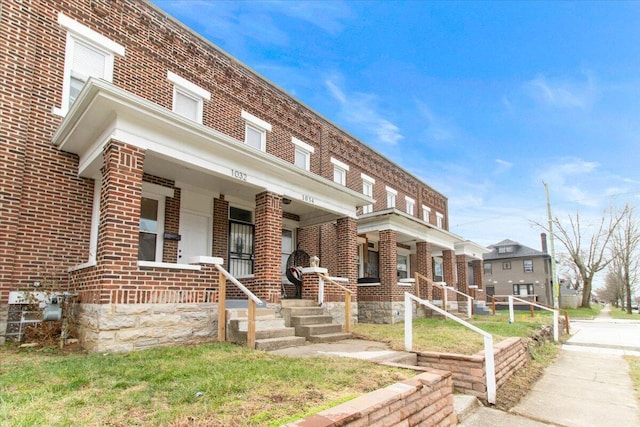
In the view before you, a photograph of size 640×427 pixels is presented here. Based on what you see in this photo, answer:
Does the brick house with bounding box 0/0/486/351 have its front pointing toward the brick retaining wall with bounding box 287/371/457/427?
yes

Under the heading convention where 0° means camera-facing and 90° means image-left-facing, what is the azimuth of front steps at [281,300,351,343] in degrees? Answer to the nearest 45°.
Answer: approximately 315°

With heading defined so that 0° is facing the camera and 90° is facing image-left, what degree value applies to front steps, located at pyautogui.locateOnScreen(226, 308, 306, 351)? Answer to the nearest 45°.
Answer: approximately 315°

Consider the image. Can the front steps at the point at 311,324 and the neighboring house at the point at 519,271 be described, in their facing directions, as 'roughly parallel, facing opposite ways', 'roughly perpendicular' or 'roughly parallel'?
roughly perpendicular

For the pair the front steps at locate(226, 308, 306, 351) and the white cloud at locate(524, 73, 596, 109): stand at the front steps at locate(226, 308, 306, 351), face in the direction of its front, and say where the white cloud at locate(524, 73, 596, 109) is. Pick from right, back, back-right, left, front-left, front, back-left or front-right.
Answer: left

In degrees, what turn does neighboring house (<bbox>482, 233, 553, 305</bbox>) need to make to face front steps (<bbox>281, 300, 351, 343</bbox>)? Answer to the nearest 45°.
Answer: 0° — it already faces it

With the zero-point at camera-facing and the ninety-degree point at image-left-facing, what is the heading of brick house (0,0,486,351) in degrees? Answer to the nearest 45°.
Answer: approximately 315°

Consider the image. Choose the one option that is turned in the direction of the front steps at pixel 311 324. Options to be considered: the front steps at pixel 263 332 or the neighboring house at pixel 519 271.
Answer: the neighboring house
